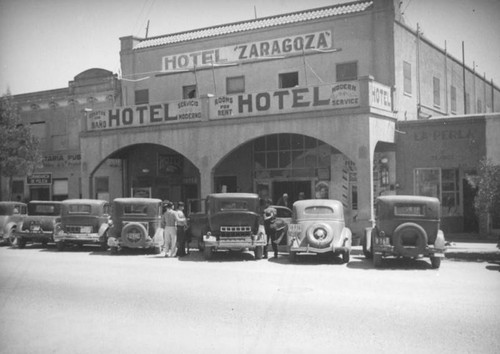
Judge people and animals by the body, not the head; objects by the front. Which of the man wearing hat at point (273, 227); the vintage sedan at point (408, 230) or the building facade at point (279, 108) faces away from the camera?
the vintage sedan

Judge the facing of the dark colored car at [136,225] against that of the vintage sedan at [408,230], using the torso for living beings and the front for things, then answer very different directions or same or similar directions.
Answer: same or similar directions

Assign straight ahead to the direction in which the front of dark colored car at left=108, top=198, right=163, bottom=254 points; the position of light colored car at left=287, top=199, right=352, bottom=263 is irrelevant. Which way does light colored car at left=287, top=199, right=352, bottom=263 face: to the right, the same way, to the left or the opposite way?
the same way

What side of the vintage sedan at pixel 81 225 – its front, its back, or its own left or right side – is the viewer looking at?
back

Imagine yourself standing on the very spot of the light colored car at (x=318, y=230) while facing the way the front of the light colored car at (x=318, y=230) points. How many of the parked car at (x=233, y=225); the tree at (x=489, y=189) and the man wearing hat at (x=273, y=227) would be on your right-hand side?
1

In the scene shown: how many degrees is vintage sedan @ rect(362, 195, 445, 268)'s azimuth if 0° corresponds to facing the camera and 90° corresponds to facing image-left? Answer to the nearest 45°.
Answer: approximately 180°

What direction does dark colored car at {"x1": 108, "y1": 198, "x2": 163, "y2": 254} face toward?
away from the camera

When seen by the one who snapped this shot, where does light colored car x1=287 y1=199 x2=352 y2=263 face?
facing away from the viewer

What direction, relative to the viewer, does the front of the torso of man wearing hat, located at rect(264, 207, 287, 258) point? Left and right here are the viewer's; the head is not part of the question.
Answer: facing the viewer and to the left of the viewer
